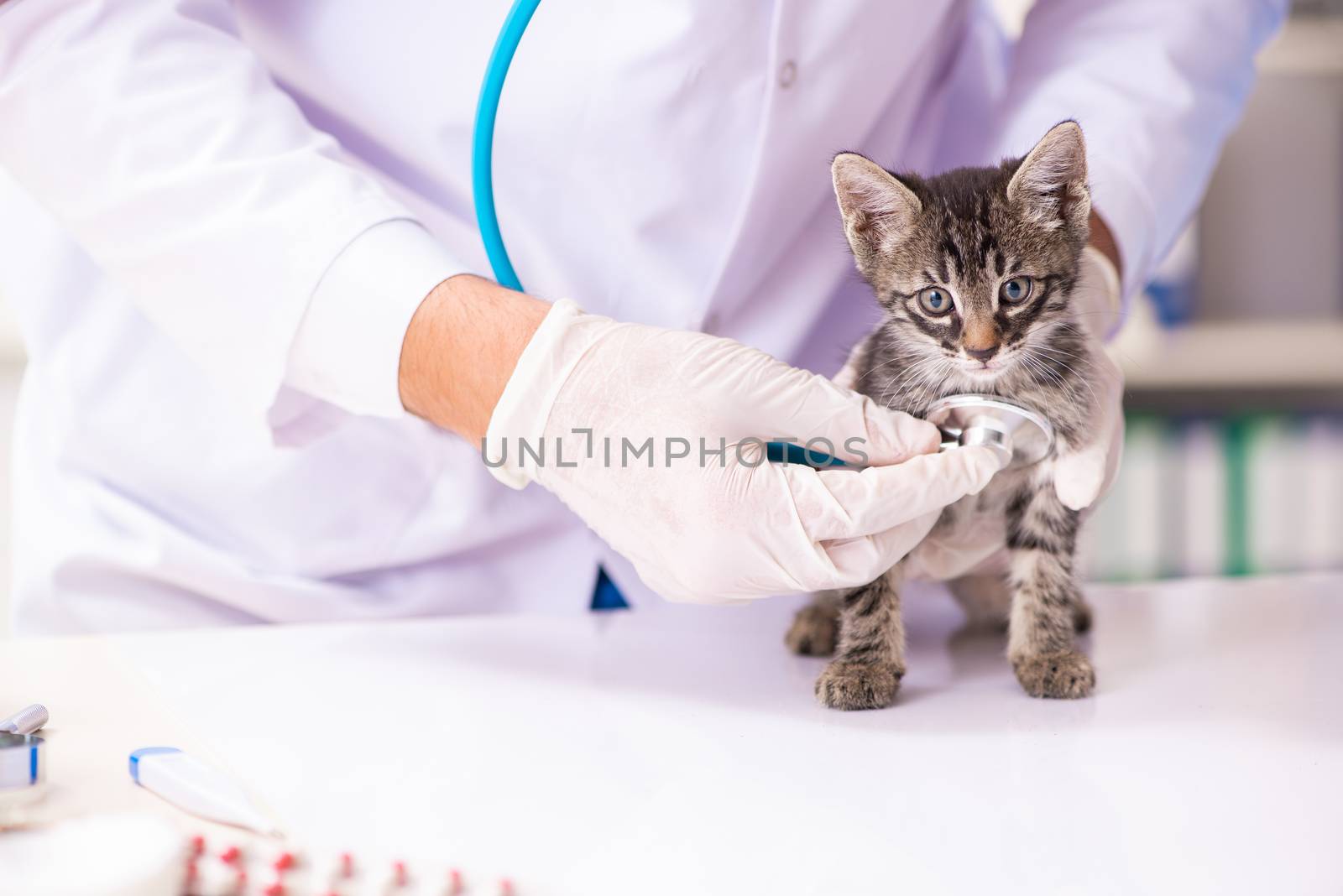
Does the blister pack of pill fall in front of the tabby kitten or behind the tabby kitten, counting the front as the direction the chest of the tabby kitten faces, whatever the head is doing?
in front

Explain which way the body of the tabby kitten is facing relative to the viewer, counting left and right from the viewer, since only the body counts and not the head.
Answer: facing the viewer
